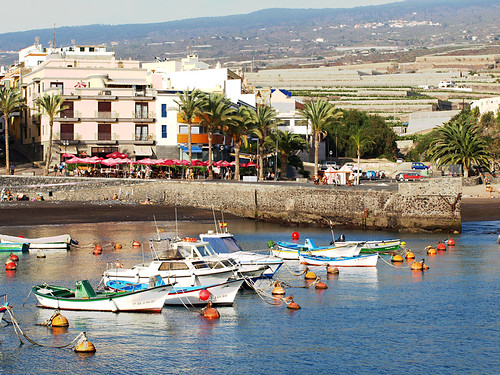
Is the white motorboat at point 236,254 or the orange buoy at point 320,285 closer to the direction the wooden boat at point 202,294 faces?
the orange buoy

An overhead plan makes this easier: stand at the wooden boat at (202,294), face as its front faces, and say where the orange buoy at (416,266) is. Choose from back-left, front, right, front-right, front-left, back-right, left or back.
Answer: front-left

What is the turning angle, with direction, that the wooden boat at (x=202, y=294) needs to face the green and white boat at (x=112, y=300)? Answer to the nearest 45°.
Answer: approximately 180°

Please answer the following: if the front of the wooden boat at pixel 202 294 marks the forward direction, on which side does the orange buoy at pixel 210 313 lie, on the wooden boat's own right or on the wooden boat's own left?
on the wooden boat's own right

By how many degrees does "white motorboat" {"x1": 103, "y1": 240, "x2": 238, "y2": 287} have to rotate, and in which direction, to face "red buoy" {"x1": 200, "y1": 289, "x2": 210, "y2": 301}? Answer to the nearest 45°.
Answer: approximately 45° to its right

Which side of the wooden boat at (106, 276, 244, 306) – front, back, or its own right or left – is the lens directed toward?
right

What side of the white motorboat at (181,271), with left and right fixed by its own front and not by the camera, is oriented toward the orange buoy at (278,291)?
front

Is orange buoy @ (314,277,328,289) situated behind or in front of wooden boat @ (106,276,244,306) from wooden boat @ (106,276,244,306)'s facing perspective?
in front

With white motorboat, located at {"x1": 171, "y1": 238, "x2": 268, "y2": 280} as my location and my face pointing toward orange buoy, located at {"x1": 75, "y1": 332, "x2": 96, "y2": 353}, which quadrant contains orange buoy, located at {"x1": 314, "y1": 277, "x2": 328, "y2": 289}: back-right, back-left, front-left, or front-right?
back-left

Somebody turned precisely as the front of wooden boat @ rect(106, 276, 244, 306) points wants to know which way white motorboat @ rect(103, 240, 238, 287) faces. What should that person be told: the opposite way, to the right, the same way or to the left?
the same way

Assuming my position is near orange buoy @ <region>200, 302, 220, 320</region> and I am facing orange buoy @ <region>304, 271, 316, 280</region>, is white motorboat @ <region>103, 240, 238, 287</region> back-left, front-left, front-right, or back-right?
front-left

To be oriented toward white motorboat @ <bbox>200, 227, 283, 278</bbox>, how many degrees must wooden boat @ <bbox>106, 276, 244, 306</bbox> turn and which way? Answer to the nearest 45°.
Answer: approximately 90° to its left

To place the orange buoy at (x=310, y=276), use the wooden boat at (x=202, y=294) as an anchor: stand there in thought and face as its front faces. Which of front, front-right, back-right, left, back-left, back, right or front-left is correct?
front-left

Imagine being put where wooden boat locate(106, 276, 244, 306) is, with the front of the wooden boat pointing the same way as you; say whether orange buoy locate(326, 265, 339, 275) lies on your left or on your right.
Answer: on your left

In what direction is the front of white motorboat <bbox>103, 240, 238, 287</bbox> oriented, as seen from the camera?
facing to the right of the viewer

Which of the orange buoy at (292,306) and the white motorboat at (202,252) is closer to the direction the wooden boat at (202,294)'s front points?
the orange buoy
